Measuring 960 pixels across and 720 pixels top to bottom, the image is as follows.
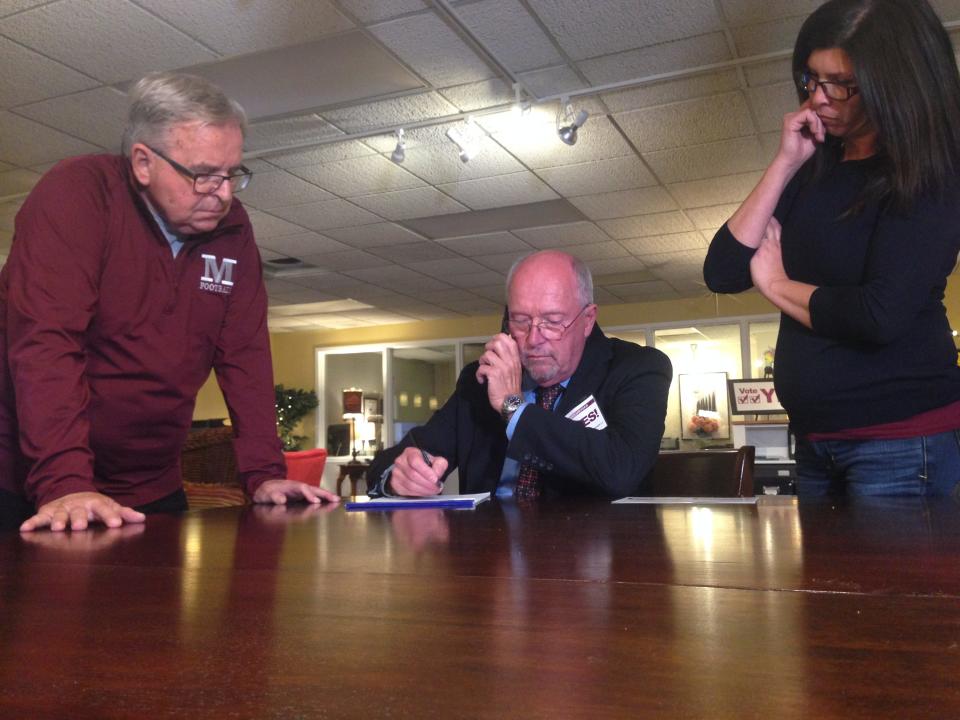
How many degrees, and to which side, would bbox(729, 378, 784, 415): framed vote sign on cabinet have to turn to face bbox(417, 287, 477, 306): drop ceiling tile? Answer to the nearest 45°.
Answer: approximately 135° to its right

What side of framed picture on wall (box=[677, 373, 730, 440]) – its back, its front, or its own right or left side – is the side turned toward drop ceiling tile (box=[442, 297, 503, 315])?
right

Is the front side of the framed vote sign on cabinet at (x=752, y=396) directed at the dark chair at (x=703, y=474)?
yes

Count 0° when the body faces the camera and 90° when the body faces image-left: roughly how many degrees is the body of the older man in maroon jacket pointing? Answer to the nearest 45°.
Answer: approximately 315°

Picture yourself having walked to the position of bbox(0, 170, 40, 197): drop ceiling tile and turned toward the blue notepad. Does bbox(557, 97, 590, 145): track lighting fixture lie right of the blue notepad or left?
left

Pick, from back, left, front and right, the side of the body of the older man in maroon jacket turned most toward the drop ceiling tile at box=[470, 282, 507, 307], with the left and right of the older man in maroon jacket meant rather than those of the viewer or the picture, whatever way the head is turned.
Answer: left

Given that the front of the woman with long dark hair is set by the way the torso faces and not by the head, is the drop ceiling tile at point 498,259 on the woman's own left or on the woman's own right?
on the woman's own right

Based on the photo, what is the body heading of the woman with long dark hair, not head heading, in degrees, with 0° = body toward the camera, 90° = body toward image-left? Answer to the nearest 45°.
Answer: approximately 45°

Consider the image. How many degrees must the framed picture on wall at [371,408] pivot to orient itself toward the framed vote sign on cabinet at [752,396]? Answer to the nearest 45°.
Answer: approximately 45° to its left

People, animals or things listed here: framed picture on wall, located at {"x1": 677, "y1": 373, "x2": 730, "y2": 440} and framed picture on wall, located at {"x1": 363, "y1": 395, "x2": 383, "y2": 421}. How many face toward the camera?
2

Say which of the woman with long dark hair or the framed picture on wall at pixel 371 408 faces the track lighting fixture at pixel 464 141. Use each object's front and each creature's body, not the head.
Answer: the framed picture on wall

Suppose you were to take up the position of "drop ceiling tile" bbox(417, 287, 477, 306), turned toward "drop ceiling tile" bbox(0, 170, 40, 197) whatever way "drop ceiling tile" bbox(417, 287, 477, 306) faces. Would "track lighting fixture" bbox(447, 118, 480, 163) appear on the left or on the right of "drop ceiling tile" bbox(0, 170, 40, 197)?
left

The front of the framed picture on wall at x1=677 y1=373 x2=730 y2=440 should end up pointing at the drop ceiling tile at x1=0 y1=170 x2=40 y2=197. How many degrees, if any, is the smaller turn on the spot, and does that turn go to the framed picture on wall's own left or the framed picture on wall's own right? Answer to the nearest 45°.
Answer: approximately 45° to the framed picture on wall's own right
